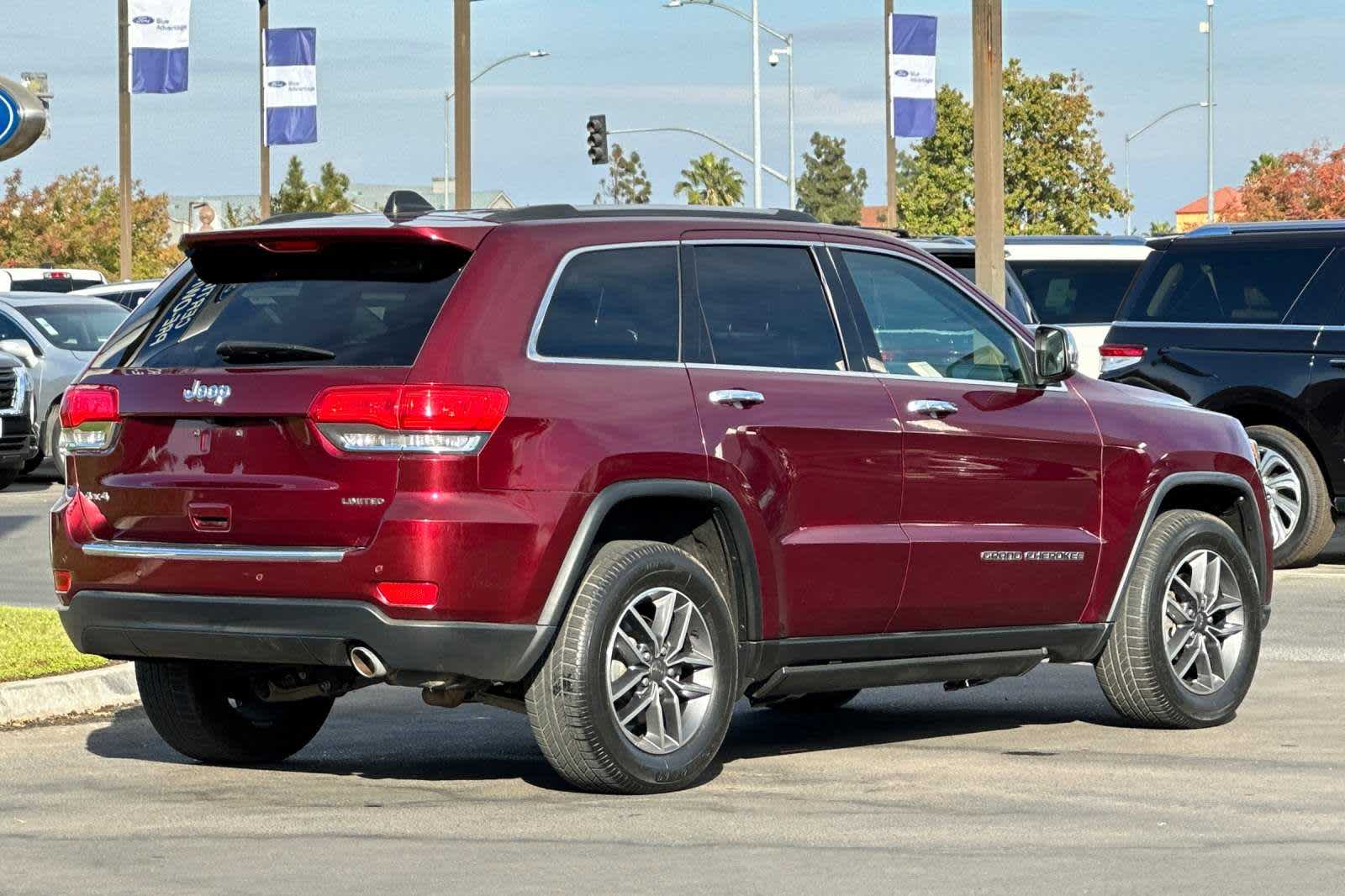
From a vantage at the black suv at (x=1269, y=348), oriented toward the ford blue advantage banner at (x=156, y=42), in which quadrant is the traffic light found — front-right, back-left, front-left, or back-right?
front-right

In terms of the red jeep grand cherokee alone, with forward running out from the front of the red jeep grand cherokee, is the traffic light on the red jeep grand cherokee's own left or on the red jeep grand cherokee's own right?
on the red jeep grand cherokee's own left

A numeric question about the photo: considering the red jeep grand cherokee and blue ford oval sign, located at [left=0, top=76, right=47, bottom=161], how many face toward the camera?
1

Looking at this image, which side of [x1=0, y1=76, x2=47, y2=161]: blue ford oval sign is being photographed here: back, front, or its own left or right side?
front

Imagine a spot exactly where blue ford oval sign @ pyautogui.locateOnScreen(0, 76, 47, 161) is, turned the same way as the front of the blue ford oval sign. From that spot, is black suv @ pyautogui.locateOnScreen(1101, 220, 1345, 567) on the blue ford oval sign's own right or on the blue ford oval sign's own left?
on the blue ford oval sign's own left

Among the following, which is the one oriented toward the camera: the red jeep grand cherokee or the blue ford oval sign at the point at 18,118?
the blue ford oval sign

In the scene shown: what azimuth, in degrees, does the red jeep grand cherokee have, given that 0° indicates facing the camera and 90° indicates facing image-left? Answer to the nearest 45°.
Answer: approximately 225°

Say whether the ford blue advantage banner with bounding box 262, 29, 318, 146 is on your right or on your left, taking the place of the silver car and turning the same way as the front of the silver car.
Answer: on your left

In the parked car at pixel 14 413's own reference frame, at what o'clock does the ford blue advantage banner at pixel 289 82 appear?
The ford blue advantage banner is roughly at 8 o'clock from the parked car.
